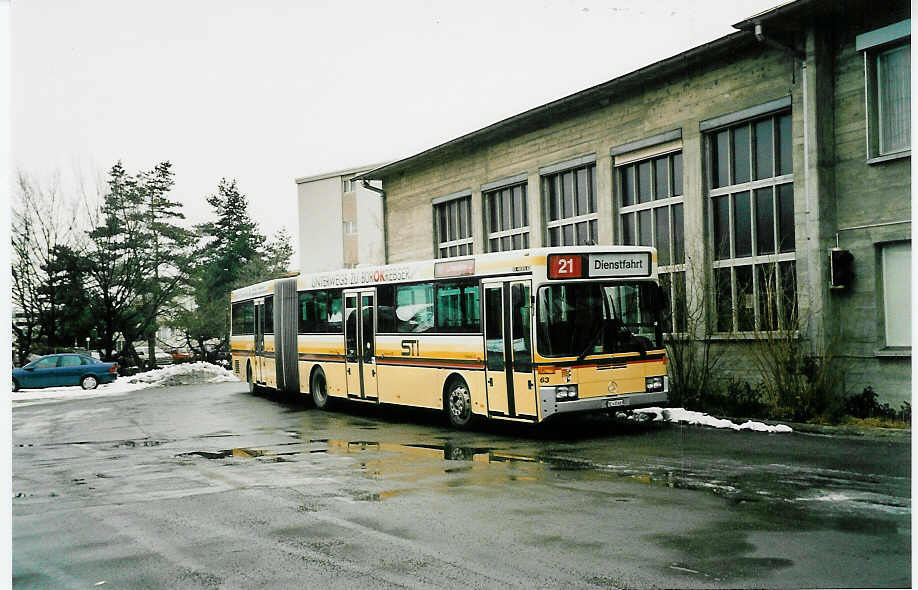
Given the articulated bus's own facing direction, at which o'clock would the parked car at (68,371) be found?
The parked car is roughly at 5 o'clock from the articulated bus.

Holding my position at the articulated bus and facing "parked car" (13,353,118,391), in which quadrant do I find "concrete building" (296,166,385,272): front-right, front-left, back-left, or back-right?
front-right

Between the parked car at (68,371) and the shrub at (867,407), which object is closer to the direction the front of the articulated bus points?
the shrub

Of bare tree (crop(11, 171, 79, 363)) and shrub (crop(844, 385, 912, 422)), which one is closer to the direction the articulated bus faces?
the shrub

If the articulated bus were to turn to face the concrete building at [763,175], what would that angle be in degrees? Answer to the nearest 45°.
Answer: approximately 90° to its left

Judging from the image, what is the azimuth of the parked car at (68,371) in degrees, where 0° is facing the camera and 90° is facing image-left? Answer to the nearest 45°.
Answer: approximately 90°

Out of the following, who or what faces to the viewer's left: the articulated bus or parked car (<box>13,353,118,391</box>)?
the parked car

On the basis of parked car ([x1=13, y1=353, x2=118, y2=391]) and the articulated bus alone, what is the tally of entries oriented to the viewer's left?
1

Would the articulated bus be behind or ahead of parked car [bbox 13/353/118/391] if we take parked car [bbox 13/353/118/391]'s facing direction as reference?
behind

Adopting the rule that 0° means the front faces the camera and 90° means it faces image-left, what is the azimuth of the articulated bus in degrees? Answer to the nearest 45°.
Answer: approximately 315°

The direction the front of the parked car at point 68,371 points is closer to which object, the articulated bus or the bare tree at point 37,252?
the bare tree

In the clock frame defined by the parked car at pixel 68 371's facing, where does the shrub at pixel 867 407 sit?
The shrub is roughly at 7 o'clock from the parked car.
